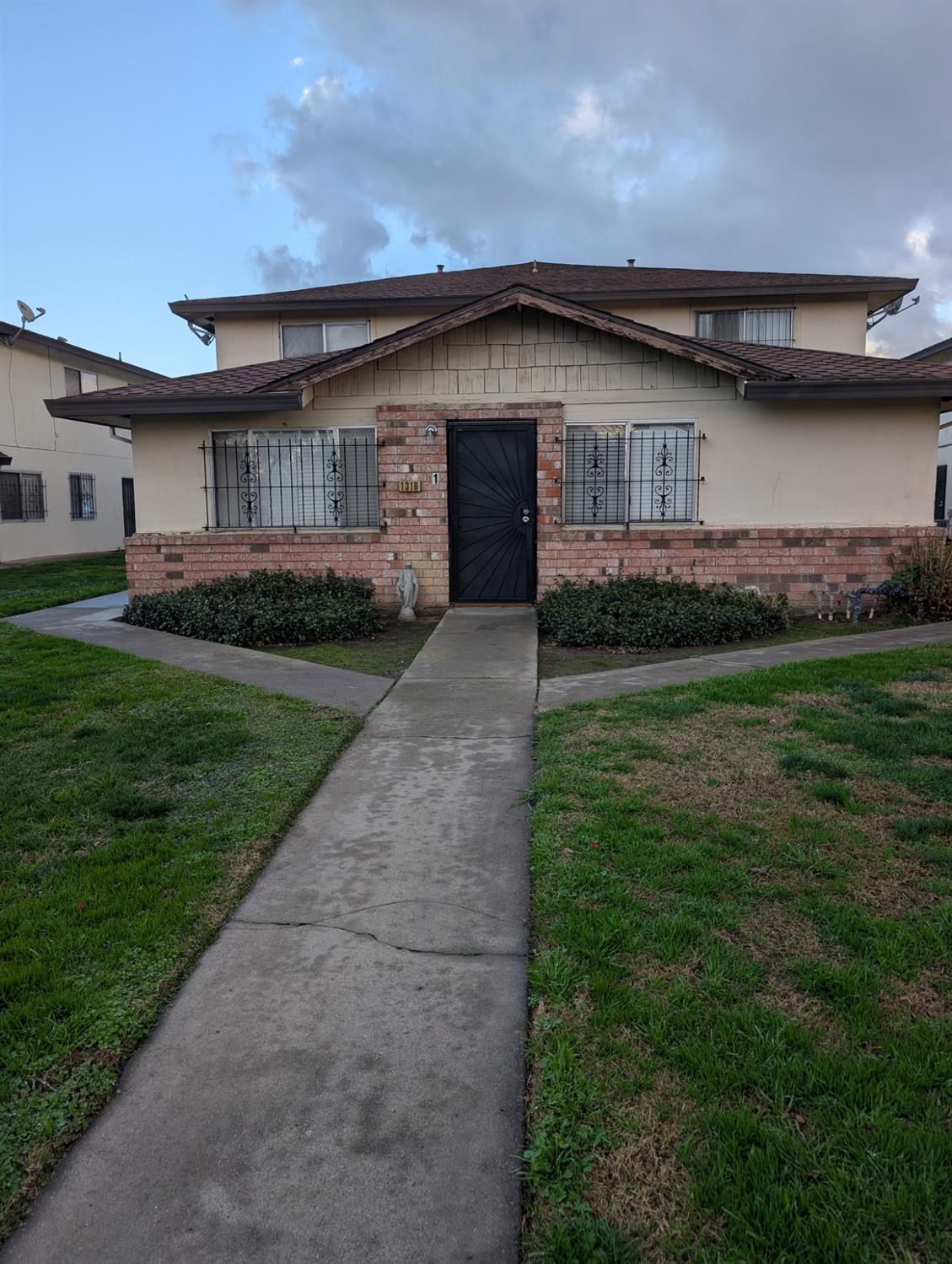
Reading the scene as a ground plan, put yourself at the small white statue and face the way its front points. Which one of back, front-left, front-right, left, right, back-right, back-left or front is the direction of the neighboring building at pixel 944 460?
back-left

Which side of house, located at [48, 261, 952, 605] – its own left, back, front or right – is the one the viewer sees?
front

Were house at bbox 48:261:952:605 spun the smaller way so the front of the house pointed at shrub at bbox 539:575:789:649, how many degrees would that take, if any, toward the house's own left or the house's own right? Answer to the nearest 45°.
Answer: approximately 45° to the house's own left

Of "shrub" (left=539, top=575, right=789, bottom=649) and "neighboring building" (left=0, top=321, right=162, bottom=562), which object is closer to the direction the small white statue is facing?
the shrub

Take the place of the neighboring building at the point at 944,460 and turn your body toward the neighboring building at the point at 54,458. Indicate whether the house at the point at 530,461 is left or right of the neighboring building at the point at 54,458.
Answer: left

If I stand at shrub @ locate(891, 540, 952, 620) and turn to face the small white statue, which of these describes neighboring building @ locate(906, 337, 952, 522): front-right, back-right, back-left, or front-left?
back-right

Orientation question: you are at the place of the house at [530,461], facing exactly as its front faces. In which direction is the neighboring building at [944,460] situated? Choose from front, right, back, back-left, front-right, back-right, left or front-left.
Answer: back-left

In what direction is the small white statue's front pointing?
toward the camera

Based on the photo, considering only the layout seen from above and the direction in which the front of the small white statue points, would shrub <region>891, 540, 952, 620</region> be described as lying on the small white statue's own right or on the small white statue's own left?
on the small white statue's own left

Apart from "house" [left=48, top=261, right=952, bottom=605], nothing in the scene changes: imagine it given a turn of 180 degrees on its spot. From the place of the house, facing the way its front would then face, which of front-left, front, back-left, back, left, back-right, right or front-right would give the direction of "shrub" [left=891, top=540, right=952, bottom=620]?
right

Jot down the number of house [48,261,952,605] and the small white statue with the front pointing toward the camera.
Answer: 2

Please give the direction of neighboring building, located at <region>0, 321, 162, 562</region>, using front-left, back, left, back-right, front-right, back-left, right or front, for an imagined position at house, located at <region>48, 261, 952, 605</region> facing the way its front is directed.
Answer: back-right
